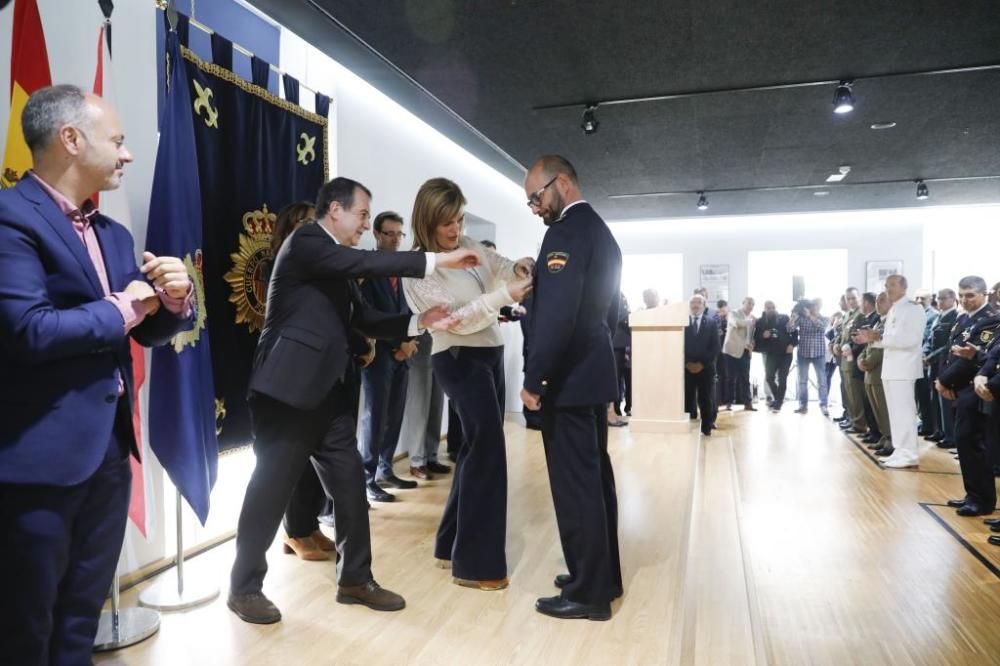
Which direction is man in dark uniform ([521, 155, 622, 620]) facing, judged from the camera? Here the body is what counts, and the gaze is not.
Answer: to the viewer's left

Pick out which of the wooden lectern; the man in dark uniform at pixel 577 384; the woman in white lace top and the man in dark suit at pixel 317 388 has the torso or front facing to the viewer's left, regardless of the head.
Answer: the man in dark uniform at pixel 577 384

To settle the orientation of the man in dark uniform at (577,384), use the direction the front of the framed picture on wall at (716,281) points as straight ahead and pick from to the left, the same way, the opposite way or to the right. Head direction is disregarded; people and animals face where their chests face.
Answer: to the right

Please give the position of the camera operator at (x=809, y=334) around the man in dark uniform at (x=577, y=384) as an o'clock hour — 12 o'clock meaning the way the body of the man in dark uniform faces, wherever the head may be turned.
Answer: The camera operator is roughly at 4 o'clock from the man in dark uniform.

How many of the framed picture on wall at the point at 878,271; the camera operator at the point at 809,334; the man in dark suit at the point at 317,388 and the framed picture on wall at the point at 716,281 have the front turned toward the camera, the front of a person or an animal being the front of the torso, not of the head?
3

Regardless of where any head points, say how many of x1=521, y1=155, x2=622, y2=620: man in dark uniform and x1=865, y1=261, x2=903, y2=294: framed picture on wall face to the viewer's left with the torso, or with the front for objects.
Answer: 1

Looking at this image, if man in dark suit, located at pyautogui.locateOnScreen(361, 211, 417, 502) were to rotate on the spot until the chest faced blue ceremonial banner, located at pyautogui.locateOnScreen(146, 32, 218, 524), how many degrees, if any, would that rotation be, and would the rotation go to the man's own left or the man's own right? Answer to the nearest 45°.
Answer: approximately 90° to the man's own right

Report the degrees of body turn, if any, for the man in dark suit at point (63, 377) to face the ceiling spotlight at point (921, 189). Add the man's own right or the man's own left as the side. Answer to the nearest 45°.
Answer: approximately 45° to the man's own left

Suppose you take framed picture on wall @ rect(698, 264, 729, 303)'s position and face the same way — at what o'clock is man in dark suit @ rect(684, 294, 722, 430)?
The man in dark suit is roughly at 12 o'clock from the framed picture on wall.

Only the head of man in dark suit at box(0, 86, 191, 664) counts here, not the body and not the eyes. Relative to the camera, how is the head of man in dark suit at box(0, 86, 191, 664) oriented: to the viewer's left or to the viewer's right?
to the viewer's right

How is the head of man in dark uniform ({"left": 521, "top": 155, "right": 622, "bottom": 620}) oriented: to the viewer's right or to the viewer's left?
to the viewer's left

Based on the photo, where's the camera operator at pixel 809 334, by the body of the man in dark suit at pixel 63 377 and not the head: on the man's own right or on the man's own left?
on the man's own left

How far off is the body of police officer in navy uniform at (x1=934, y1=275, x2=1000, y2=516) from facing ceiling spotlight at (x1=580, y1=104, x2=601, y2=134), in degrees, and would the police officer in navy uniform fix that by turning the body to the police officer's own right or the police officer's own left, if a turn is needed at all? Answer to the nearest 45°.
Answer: approximately 45° to the police officer's own right
